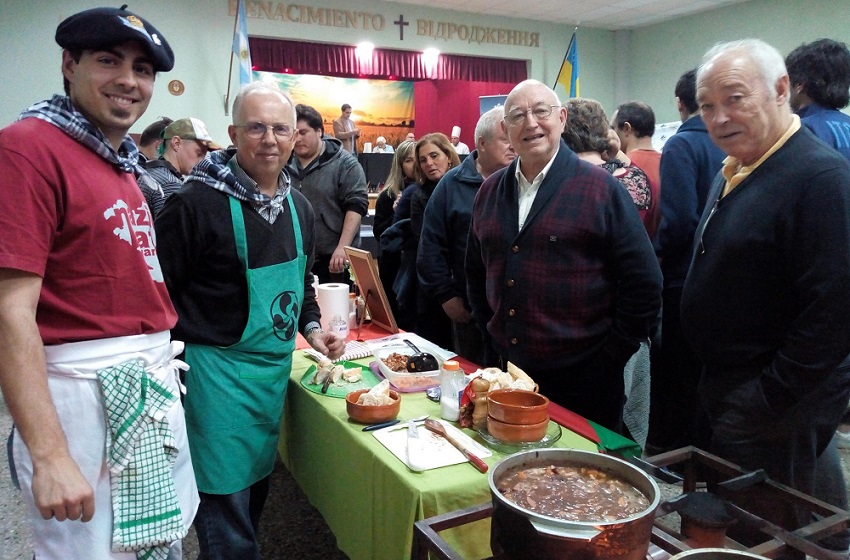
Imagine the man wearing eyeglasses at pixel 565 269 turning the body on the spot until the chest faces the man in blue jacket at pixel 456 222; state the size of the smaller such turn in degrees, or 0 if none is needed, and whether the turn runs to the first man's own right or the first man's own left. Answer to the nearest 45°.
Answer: approximately 90° to the first man's own right

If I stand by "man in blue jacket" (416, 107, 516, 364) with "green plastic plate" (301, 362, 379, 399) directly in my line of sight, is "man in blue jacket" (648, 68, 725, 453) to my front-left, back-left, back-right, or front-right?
back-left

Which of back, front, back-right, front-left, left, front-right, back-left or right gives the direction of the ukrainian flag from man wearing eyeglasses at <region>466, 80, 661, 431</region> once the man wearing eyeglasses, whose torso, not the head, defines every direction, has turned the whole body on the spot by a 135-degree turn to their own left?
left

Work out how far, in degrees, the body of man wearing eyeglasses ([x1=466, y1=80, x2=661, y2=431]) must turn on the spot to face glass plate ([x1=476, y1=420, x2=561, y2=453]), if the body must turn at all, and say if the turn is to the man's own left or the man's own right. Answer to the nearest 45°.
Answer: approximately 45° to the man's own left

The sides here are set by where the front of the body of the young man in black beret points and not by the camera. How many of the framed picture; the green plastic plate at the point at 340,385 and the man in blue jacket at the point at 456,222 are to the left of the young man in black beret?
3
